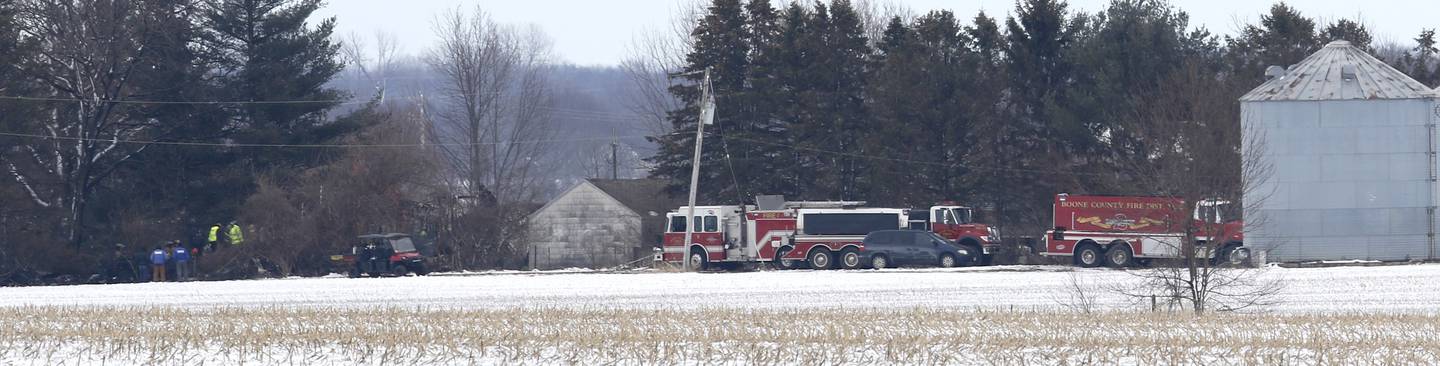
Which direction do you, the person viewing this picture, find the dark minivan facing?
facing to the right of the viewer

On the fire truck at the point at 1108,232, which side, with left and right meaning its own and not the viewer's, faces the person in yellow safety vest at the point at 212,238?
back

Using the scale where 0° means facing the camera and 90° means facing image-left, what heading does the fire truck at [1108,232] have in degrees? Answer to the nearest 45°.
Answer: approximately 270°

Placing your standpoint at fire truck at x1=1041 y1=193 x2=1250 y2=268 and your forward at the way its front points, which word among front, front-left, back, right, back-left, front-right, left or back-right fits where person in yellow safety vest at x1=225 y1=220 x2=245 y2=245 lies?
back

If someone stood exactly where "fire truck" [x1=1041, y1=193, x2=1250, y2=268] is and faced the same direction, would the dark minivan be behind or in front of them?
behind

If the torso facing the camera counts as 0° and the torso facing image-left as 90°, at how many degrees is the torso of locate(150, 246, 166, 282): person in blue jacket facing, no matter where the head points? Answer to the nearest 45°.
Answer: approximately 180°

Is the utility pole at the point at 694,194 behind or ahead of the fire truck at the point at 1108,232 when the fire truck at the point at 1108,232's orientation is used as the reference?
behind
